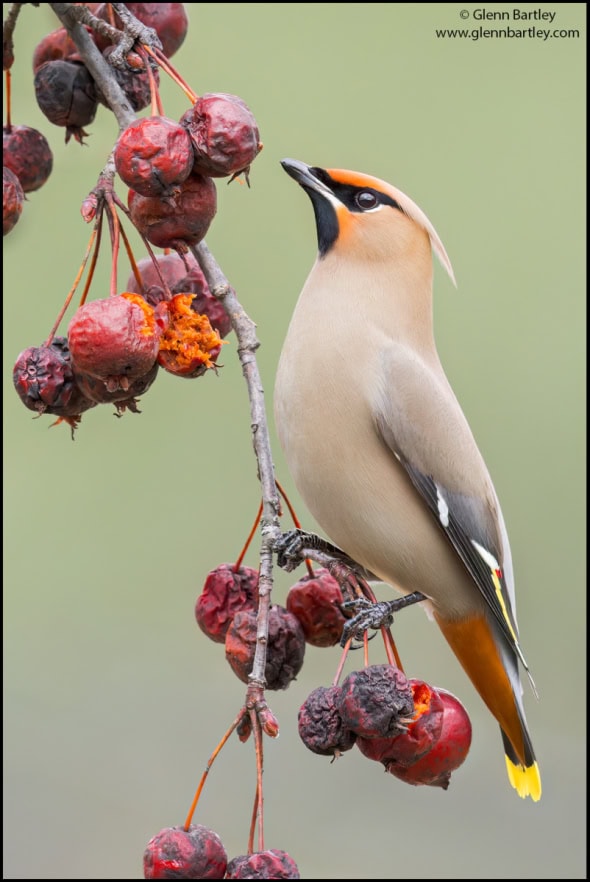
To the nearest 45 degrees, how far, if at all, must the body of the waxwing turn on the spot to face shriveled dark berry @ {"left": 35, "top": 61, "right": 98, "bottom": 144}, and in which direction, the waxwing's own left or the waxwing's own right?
approximately 45° to the waxwing's own left

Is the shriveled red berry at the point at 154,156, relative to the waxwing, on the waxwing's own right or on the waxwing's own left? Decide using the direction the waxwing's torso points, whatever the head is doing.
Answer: on the waxwing's own right

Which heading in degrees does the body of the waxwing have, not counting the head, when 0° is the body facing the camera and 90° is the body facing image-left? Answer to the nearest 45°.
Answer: approximately 90°

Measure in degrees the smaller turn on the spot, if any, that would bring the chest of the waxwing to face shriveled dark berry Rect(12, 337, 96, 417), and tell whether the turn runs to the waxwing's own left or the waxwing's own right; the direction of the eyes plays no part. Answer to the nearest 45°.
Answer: approximately 45° to the waxwing's own left
